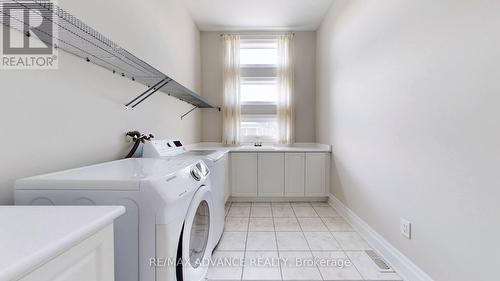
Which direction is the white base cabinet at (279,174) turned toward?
toward the camera

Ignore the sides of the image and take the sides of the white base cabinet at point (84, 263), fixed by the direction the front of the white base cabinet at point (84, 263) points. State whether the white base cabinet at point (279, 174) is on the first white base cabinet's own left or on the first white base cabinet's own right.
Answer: on the first white base cabinet's own left

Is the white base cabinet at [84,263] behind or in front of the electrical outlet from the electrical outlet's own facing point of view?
in front

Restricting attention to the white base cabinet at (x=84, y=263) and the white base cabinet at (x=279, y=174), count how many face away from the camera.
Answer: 0

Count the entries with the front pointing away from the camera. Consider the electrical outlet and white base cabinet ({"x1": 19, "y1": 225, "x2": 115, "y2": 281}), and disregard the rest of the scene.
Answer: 0

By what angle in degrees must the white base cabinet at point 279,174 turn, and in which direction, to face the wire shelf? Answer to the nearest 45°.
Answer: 0° — it already faces it

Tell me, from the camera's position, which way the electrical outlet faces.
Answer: facing the viewer and to the left of the viewer

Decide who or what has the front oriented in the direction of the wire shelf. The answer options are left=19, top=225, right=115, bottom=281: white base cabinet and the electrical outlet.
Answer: the electrical outlet

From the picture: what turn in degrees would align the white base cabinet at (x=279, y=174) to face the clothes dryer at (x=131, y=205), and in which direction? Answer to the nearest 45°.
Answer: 0° — it already faces it
